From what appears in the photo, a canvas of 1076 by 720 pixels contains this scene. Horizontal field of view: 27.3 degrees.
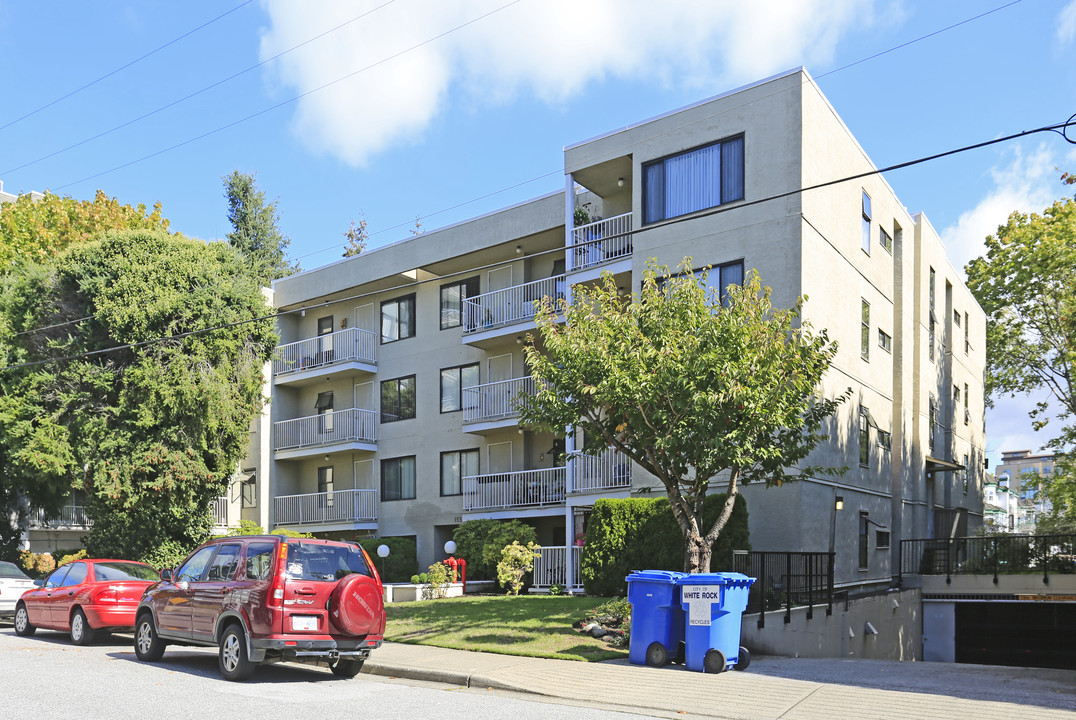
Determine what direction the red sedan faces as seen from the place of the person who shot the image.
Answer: facing away from the viewer and to the left of the viewer

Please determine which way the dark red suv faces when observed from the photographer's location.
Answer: facing away from the viewer and to the left of the viewer

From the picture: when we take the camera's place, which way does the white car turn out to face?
facing away from the viewer and to the left of the viewer

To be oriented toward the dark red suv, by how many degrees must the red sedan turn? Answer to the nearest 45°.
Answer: approximately 135° to its left

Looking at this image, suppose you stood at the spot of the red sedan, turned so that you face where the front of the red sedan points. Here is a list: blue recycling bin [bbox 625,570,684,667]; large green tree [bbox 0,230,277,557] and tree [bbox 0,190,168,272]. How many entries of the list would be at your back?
1

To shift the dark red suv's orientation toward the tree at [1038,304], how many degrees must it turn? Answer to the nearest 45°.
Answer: approximately 90° to its right

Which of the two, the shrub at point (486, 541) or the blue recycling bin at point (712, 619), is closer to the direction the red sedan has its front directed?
the shrub

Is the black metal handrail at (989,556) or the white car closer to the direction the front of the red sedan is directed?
the white car

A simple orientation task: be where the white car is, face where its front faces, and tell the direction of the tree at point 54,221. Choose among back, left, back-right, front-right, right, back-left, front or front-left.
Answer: front-right

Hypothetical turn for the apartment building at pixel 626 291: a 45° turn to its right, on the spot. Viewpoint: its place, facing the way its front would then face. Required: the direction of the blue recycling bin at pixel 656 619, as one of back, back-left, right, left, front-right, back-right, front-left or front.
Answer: left
